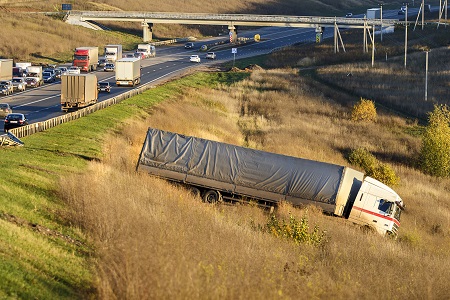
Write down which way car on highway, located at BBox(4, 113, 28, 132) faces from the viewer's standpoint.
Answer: facing away from the viewer and to the right of the viewer

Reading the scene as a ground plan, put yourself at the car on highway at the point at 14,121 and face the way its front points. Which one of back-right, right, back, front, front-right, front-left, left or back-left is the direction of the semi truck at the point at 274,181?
right

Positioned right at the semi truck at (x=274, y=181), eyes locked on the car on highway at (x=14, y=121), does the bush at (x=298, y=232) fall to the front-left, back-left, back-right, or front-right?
back-left

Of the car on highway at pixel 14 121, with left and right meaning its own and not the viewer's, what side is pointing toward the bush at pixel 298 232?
right
